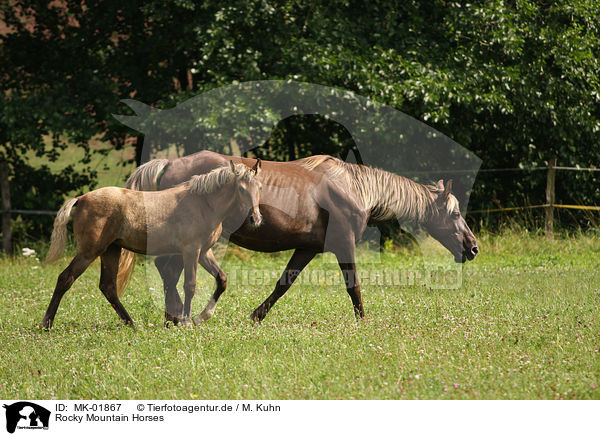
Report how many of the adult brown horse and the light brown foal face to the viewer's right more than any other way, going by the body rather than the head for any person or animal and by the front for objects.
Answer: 2

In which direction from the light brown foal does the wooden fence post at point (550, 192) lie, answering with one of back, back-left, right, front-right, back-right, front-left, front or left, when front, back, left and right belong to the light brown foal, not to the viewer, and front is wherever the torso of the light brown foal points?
front-left

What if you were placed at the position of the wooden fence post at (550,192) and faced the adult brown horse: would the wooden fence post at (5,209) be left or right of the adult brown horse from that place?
right

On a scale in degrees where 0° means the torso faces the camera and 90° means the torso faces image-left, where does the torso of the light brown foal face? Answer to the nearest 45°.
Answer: approximately 270°

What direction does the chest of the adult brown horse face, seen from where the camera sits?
to the viewer's right

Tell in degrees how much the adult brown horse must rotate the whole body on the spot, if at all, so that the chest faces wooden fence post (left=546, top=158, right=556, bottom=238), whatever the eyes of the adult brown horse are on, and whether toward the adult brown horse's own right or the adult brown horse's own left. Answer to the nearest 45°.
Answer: approximately 45° to the adult brown horse's own left

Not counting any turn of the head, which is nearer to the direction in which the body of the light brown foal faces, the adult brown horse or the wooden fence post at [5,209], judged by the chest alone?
the adult brown horse

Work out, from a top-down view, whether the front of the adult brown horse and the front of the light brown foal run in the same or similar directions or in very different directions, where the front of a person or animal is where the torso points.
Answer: same or similar directions
